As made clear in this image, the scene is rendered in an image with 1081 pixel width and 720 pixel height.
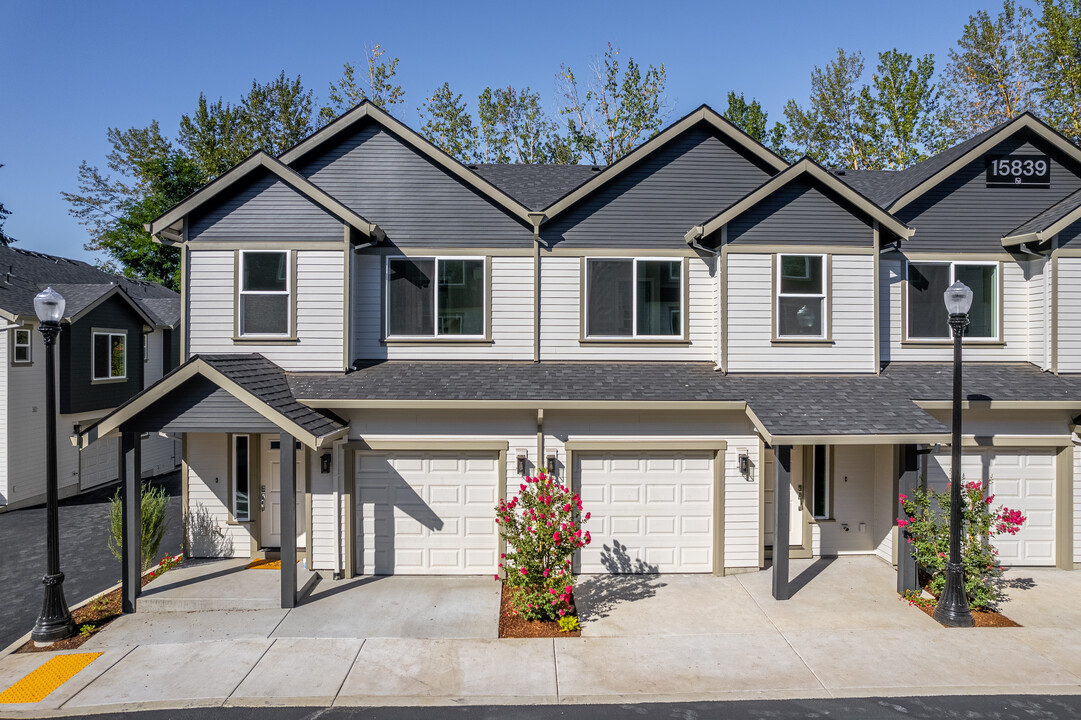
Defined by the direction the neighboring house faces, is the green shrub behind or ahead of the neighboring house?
ahead

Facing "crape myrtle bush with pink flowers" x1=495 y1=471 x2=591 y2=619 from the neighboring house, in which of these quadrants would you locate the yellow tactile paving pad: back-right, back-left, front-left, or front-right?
front-right

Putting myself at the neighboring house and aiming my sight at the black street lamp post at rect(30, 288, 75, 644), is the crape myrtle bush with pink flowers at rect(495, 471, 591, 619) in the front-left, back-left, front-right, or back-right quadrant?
front-left

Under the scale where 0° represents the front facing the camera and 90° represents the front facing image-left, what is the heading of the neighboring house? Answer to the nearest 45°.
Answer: approximately 315°

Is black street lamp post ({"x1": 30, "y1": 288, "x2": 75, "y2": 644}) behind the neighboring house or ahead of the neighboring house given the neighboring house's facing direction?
ahead
